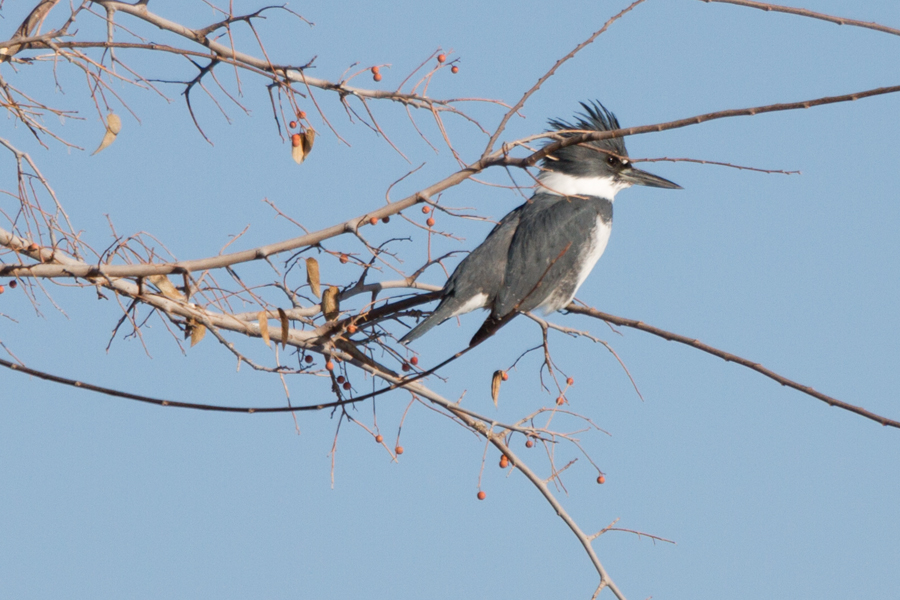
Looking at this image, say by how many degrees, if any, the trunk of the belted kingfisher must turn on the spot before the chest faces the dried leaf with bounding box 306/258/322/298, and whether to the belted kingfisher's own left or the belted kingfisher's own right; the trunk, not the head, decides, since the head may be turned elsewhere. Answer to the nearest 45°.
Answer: approximately 135° to the belted kingfisher's own right

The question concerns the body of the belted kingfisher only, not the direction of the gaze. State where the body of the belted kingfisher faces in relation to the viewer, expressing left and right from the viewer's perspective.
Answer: facing to the right of the viewer

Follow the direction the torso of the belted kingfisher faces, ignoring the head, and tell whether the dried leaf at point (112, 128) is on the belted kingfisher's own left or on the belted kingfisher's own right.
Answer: on the belted kingfisher's own right

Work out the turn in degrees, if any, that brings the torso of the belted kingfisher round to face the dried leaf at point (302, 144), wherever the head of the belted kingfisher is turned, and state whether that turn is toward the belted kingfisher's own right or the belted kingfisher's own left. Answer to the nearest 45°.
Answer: approximately 135° to the belted kingfisher's own right
